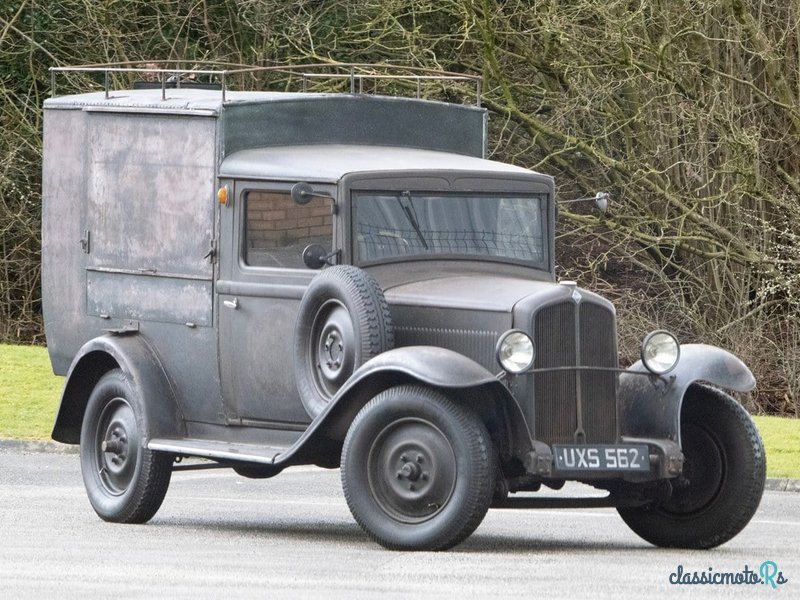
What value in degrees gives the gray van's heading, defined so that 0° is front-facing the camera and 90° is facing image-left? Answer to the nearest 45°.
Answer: approximately 315°
